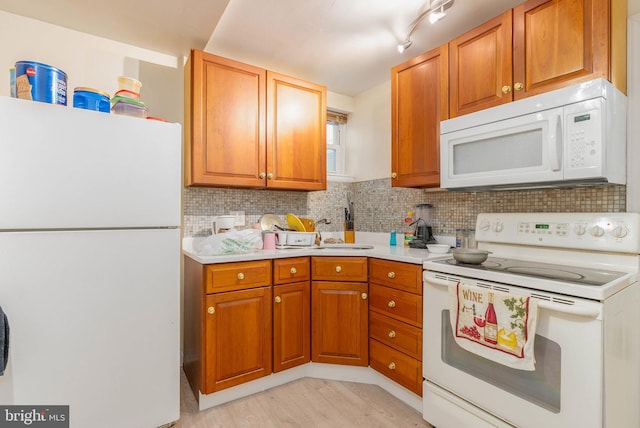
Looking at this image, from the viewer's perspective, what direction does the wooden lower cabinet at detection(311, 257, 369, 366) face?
toward the camera

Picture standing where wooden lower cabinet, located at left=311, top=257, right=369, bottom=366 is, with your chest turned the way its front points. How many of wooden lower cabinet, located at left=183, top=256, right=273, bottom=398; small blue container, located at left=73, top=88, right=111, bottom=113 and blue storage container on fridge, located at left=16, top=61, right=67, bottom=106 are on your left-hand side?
0

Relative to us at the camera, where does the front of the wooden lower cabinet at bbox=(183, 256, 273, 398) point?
facing the viewer and to the right of the viewer

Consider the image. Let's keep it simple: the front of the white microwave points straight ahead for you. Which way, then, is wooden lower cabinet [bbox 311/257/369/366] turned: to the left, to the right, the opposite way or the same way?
to the left

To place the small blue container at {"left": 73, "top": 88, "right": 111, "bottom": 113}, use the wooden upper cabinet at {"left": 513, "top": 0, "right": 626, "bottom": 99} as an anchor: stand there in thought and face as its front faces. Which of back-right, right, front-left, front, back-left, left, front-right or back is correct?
front

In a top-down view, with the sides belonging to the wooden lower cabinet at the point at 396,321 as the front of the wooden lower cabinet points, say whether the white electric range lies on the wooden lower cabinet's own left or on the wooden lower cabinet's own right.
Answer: on the wooden lower cabinet's own left

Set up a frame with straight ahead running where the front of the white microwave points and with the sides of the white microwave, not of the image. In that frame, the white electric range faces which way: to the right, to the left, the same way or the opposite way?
the same way

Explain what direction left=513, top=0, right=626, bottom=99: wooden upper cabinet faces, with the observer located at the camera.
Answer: facing the viewer and to the left of the viewer

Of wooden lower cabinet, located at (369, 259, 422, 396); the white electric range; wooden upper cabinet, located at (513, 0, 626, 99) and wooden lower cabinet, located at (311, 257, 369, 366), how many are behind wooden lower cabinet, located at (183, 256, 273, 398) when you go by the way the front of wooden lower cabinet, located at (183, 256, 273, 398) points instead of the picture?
0

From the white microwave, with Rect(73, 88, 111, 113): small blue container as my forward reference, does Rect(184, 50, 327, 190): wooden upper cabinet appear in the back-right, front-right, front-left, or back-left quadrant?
front-right

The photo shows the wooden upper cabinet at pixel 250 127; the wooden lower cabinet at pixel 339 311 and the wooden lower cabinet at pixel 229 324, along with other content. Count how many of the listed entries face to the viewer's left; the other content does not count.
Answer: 0

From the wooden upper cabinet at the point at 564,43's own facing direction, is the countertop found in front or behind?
in front

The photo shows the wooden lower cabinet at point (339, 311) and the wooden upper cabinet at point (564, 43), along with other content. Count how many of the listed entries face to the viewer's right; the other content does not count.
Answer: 0
